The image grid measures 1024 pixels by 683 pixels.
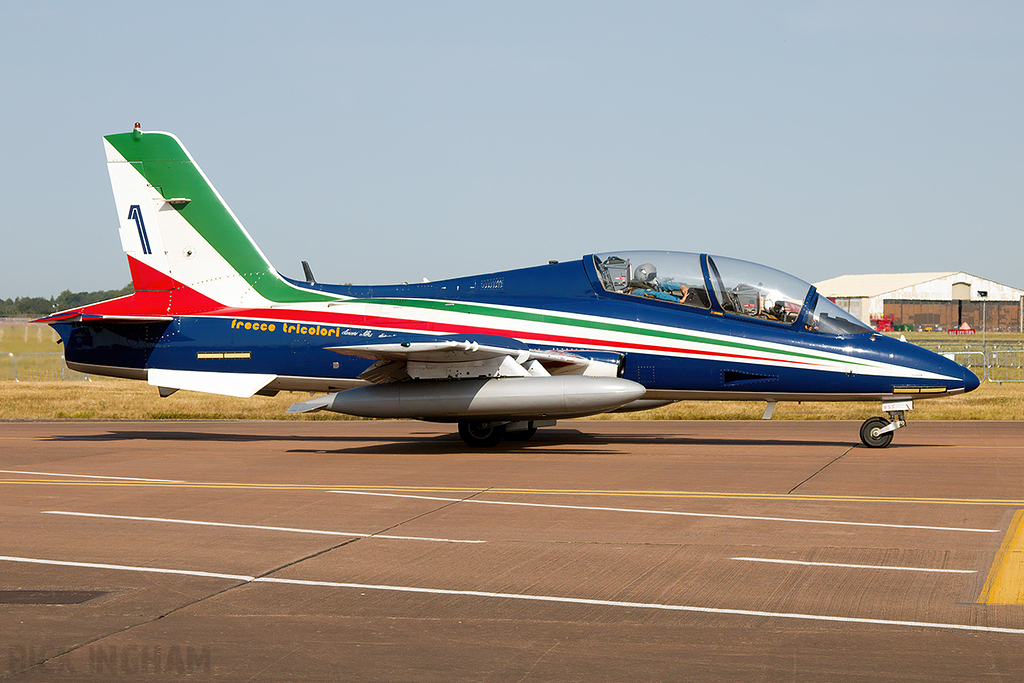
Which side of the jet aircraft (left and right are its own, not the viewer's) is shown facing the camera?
right
